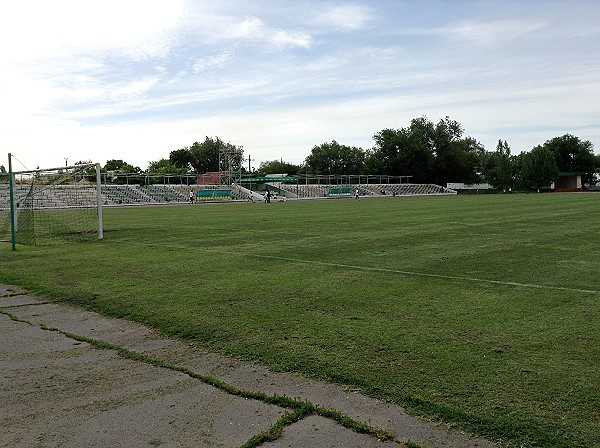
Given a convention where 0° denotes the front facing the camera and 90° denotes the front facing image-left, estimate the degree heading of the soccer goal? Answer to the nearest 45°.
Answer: approximately 225°
